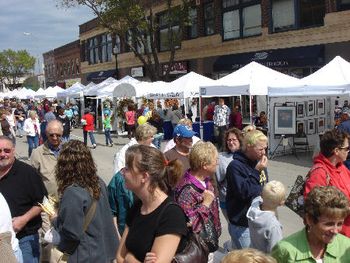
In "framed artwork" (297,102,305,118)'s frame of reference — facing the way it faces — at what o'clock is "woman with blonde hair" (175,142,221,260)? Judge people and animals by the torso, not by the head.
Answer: The woman with blonde hair is roughly at 12 o'clock from the framed artwork.

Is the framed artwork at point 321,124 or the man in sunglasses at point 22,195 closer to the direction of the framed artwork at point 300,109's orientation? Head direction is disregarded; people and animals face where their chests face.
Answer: the man in sunglasses

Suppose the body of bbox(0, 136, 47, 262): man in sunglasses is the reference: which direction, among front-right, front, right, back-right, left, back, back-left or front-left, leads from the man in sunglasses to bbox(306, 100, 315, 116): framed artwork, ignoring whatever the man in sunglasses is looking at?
back

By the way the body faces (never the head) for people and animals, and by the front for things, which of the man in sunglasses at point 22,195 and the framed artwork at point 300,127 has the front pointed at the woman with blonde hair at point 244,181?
the framed artwork
